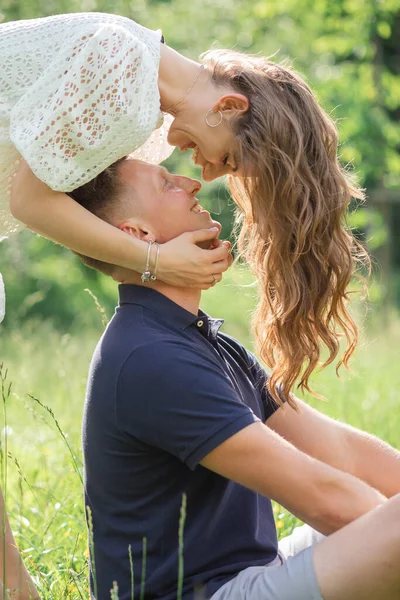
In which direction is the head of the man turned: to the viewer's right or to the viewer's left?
to the viewer's right

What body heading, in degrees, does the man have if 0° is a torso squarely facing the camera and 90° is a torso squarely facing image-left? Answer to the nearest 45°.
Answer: approximately 270°
